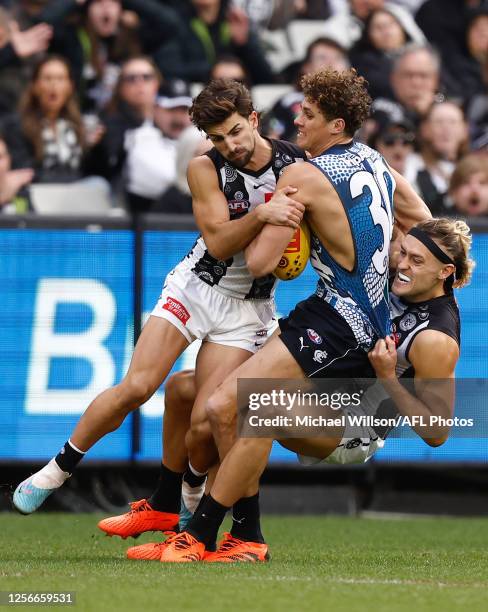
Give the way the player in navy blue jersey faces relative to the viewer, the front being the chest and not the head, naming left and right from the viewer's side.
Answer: facing away from the viewer and to the left of the viewer

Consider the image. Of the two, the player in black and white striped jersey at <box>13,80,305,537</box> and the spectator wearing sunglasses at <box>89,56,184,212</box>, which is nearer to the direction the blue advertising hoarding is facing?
the player in black and white striped jersey

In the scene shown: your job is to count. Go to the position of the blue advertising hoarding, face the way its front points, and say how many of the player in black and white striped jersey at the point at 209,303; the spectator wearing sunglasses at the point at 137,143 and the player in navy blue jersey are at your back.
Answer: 1

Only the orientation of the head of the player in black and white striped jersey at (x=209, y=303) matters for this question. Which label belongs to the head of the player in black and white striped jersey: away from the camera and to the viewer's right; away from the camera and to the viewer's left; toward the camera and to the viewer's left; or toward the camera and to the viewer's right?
toward the camera and to the viewer's right

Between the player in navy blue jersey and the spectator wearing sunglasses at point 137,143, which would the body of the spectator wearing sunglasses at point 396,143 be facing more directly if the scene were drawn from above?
the player in navy blue jersey

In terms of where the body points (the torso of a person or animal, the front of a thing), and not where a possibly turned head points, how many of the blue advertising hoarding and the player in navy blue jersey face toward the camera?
1

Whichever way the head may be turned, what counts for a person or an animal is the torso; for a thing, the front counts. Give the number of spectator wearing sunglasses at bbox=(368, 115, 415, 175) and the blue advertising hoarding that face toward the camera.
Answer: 2

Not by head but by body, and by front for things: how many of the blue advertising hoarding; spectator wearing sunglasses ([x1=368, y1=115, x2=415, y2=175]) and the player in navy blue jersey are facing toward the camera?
2

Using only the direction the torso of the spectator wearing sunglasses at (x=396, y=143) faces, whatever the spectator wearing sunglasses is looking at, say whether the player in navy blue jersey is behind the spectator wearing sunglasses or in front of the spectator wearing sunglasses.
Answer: in front

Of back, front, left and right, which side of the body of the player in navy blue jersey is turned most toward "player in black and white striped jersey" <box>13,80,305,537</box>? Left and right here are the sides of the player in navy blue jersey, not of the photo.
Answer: front

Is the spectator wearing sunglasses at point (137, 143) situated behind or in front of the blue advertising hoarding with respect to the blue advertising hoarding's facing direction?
behind
